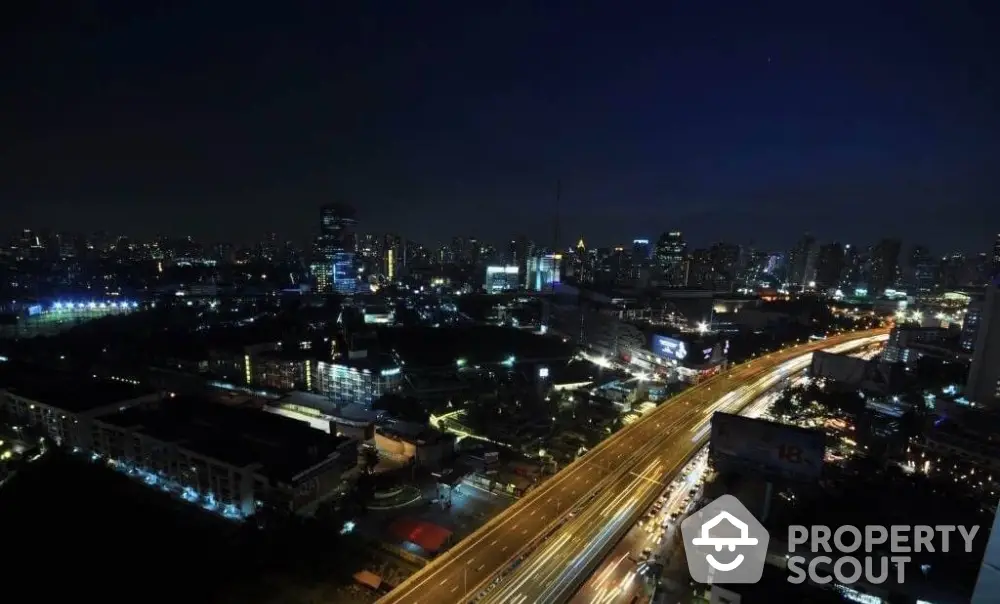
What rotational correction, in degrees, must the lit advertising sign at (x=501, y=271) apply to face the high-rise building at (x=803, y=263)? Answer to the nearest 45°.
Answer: approximately 90° to its left

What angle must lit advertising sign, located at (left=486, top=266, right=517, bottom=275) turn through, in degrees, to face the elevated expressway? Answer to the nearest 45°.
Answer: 0° — it already faces it

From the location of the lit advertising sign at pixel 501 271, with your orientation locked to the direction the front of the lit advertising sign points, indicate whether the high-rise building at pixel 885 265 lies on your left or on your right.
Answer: on your left

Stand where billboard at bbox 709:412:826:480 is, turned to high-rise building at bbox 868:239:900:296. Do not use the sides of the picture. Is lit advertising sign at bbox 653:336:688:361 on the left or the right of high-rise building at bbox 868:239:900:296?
left

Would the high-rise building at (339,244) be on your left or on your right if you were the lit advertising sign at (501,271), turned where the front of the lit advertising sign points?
on your right

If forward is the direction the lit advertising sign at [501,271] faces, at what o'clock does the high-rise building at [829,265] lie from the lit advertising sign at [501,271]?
The high-rise building is roughly at 9 o'clock from the lit advertising sign.

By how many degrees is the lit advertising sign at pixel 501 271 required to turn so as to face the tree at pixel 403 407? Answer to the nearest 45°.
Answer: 0° — it already faces it

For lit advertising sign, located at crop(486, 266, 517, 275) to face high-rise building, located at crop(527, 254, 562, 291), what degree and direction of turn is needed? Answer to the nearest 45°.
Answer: approximately 90° to its left

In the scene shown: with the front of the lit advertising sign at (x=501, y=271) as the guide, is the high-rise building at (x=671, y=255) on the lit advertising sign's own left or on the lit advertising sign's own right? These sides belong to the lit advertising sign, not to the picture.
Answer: on the lit advertising sign's own left

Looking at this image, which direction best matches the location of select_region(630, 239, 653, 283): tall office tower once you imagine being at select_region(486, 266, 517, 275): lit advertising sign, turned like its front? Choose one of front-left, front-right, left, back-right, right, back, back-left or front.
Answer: back-left

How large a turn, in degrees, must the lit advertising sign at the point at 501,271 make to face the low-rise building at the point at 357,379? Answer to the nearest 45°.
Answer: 0° — it already faces it

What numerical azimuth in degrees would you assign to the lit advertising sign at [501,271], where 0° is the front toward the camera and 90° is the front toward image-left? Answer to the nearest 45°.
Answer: approximately 0°
